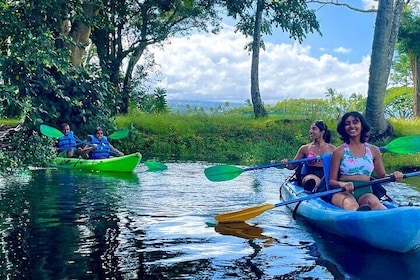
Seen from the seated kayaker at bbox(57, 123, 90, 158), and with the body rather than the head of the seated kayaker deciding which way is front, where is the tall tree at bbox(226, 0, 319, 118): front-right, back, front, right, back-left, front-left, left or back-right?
left

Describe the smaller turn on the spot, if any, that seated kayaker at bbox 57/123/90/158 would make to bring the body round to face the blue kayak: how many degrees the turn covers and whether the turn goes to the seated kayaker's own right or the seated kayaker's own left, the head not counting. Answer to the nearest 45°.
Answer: approximately 45° to the seated kayaker's own right

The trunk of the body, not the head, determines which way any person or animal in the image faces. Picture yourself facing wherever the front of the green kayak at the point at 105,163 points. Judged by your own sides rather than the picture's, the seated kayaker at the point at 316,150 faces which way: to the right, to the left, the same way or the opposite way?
to the right

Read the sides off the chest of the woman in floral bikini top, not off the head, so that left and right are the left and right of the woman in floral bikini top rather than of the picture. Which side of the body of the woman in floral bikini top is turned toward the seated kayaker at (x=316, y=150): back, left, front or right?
back

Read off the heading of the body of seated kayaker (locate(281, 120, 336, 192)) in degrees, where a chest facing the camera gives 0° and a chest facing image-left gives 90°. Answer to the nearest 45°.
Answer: approximately 45°

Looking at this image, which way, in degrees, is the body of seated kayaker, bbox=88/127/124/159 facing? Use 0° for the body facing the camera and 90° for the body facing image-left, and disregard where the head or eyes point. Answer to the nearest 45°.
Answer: approximately 315°

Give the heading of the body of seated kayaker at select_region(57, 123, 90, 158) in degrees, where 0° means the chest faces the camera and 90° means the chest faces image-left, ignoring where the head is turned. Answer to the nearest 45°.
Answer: approximately 315°

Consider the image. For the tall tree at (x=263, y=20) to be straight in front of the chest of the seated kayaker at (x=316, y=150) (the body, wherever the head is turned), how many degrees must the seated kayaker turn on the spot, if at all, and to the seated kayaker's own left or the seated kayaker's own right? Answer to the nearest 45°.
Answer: approximately 135° to the seated kayaker's own right

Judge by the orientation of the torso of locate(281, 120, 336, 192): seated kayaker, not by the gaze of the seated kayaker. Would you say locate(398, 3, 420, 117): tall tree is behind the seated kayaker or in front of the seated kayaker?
behind

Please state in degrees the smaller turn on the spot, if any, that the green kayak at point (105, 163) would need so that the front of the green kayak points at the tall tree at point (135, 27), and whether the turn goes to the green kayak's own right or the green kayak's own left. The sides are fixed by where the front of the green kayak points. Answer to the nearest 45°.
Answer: approximately 135° to the green kayak's own left

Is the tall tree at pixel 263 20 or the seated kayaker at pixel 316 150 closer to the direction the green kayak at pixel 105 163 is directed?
the seated kayaker

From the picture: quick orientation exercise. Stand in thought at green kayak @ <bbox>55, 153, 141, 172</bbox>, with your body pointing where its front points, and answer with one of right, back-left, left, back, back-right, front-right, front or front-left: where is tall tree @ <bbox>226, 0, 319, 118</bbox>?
left
